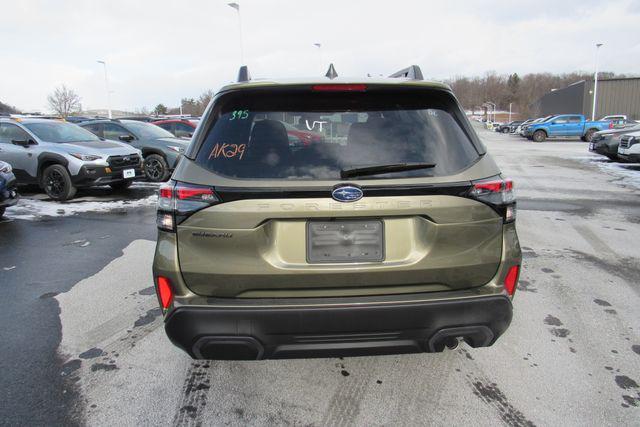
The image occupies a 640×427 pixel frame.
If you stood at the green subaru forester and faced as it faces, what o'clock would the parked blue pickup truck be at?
The parked blue pickup truck is roughly at 1 o'clock from the green subaru forester.

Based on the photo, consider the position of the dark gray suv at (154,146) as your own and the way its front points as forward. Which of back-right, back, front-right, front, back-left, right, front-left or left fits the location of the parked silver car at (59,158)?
right

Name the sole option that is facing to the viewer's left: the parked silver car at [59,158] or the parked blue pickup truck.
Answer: the parked blue pickup truck

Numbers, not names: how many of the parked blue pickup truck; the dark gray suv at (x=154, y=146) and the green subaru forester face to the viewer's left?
1

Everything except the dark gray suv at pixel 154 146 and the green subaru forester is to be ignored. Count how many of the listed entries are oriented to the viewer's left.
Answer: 0

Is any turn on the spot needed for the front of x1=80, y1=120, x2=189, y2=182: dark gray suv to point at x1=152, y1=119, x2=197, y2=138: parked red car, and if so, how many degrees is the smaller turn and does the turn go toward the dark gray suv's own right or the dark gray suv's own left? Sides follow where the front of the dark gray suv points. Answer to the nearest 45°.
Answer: approximately 135° to the dark gray suv's own left

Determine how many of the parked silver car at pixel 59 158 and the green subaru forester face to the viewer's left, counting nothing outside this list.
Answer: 0

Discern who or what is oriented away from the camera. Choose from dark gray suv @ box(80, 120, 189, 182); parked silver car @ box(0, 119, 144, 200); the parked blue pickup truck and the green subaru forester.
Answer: the green subaru forester

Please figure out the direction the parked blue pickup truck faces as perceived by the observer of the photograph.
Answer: facing to the left of the viewer

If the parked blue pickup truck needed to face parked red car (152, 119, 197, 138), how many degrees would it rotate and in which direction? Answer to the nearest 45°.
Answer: approximately 45° to its left

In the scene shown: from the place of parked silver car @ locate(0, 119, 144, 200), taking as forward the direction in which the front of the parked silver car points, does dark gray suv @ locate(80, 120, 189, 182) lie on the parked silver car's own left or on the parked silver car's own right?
on the parked silver car's own left

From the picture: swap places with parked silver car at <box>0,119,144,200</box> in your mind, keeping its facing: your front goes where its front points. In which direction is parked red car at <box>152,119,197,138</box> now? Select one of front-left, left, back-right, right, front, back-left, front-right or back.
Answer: left

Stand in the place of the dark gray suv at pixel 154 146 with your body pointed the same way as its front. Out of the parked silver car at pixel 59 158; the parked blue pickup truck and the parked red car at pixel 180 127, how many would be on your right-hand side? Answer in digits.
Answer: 1

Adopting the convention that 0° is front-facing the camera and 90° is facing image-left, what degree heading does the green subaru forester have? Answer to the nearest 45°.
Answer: approximately 180°

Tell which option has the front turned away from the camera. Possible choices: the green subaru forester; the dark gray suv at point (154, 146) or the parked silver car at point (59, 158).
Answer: the green subaru forester
